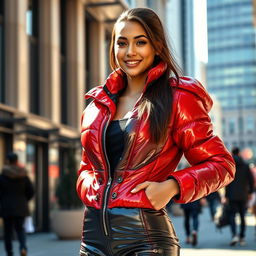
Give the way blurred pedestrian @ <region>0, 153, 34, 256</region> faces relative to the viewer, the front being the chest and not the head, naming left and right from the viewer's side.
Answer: facing away from the viewer

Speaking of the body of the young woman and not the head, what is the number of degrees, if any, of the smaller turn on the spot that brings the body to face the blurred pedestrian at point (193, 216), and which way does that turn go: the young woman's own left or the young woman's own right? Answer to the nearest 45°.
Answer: approximately 135° to the young woman's own right

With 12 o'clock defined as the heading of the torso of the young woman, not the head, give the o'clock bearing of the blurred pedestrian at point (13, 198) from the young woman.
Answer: The blurred pedestrian is roughly at 4 o'clock from the young woman.

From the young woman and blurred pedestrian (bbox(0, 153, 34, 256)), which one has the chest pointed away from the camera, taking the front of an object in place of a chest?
the blurred pedestrian

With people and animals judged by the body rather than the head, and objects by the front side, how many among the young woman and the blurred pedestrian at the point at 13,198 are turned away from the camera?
1

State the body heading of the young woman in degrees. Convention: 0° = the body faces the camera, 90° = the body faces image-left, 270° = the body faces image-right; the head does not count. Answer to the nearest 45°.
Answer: approximately 45°

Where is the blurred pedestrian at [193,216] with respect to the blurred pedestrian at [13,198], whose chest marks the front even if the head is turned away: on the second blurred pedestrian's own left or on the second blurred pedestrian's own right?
on the second blurred pedestrian's own right

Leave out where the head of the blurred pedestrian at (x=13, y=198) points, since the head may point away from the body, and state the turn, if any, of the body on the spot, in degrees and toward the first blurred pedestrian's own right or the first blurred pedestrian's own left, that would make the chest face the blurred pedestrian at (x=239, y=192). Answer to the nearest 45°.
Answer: approximately 90° to the first blurred pedestrian's own right
